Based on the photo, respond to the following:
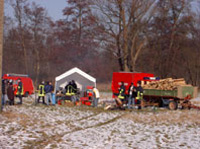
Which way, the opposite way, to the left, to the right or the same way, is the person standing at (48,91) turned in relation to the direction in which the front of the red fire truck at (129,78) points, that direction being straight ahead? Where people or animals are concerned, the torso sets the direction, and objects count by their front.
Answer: to the left

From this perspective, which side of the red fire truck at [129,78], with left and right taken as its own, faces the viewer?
right
